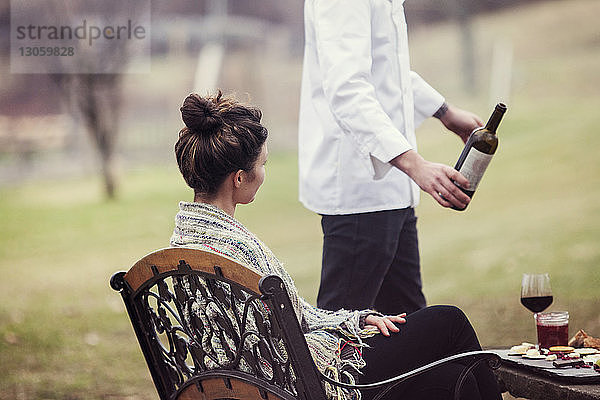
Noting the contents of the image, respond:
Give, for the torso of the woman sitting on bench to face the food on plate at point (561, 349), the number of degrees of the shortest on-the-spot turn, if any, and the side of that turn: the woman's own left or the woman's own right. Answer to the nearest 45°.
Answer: approximately 45° to the woman's own right

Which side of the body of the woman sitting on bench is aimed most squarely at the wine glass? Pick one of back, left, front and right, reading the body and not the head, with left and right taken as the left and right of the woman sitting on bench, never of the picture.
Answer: front

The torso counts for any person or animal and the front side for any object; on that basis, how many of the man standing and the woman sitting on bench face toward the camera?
0

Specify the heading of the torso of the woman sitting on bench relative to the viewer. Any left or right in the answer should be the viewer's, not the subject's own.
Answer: facing away from the viewer and to the right of the viewer

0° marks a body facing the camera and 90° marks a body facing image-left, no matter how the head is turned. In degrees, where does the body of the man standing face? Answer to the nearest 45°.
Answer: approximately 270°

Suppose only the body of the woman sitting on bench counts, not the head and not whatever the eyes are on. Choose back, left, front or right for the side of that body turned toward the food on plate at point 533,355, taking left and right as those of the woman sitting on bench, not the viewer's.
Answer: front

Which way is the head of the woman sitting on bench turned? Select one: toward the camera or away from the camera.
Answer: away from the camera
